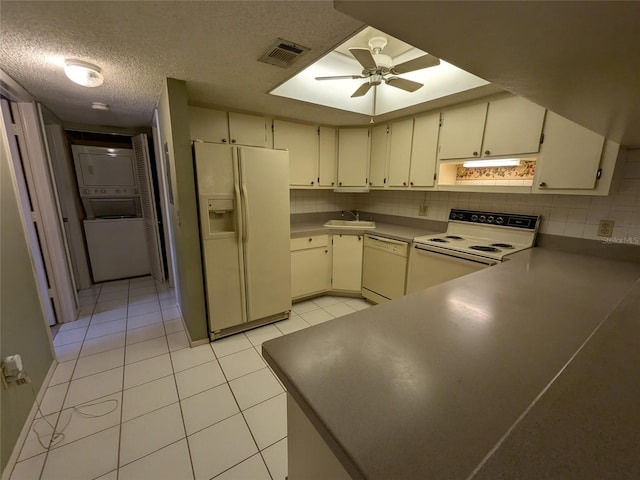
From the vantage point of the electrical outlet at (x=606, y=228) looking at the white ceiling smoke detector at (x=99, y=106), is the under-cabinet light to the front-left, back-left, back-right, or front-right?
front-right

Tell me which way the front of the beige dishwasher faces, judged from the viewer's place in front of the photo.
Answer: facing the viewer and to the left of the viewer

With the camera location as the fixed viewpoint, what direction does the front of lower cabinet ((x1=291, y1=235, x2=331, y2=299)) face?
facing the viewer and to the right of the viewer

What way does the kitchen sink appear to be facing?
toward the camera

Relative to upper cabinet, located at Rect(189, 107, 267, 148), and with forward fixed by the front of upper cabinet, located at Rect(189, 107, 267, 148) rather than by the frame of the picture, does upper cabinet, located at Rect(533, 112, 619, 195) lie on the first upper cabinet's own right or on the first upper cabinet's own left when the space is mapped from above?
on the first upper cabinet's own left

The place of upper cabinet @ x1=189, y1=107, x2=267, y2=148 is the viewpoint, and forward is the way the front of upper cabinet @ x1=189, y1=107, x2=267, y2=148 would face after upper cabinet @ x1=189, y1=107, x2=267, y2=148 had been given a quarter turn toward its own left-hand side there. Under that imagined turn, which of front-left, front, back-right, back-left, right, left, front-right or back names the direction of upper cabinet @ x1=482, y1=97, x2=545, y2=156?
front-right

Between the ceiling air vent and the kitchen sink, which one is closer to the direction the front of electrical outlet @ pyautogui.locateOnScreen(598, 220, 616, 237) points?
the ceiling air vent

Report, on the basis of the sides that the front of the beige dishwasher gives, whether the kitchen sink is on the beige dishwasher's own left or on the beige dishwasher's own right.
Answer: on the beige dishwasher's own right

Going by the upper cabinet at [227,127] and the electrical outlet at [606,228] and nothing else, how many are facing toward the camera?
2

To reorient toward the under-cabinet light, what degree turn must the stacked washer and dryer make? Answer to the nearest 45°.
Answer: approximately 45° to its left

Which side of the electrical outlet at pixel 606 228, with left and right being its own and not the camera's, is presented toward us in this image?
front

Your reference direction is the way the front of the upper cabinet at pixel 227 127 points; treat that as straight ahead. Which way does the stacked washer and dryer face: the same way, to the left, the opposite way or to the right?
the same way
